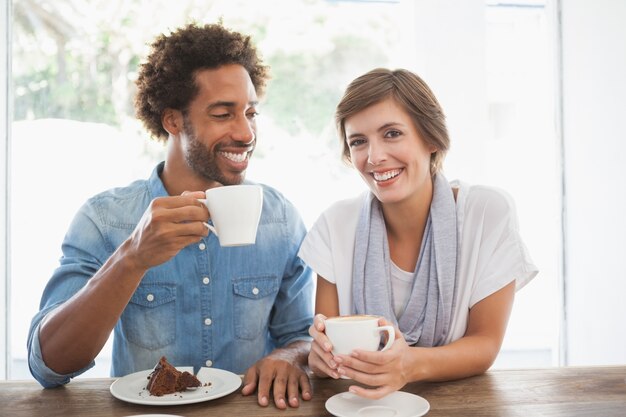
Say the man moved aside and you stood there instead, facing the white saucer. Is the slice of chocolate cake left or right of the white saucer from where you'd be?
right

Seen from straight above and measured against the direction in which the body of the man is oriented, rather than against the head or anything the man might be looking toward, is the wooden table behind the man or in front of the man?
in front

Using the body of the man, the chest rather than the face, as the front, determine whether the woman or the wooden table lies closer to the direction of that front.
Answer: the wooden table

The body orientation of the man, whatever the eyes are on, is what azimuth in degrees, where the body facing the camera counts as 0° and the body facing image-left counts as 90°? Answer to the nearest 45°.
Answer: approximately 0°

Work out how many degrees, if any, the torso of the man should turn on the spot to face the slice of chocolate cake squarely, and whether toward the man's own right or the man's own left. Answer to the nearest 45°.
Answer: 0° — they already face it

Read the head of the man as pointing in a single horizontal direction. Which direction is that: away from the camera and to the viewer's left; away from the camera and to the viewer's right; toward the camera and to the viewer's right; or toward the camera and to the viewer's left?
toward the camera and to the viewer's right

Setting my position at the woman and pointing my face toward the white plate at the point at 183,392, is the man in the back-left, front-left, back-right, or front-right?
front-right

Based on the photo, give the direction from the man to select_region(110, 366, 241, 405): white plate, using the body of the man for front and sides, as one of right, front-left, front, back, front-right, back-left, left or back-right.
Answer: front

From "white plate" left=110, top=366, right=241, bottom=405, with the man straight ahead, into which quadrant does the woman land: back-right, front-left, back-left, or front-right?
front-right

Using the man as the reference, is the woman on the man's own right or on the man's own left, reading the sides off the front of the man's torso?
on the man's own left

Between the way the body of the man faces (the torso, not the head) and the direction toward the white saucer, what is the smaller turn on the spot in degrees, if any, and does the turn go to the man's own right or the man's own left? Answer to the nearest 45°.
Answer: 0° — they already face it
